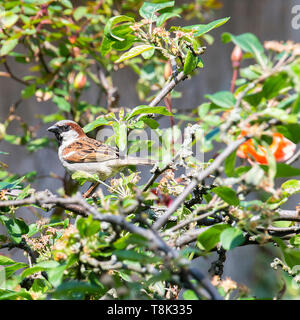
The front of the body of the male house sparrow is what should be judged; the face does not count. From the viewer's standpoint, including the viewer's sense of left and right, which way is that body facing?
facing to the left of the viewer
